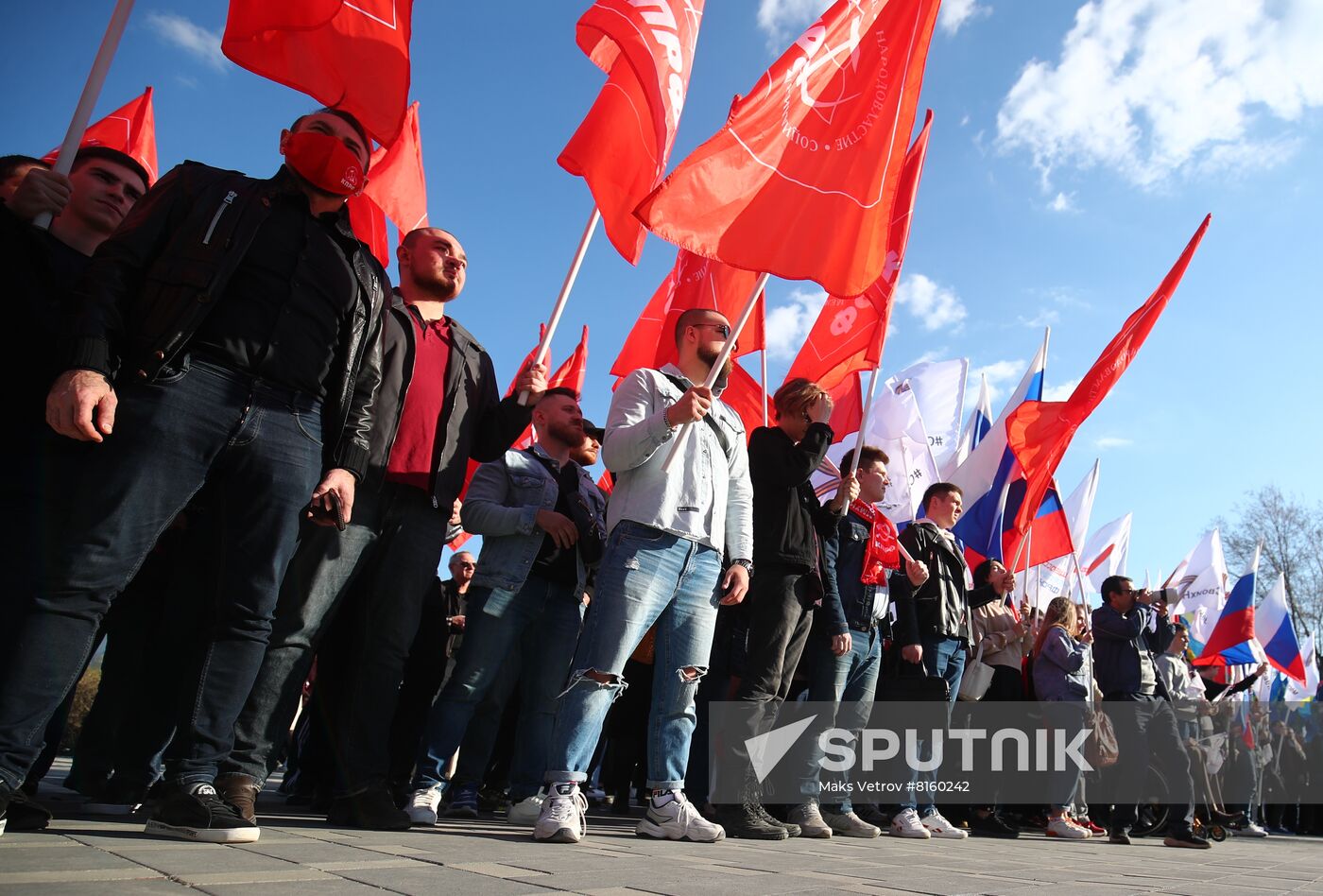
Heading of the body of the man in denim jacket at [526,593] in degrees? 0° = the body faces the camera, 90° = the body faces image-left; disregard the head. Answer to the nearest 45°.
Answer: approximately 315°

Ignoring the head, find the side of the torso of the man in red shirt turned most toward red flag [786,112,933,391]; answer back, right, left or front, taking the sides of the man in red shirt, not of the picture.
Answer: left

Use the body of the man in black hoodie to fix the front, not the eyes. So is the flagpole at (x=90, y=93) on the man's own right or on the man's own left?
on the man's own right

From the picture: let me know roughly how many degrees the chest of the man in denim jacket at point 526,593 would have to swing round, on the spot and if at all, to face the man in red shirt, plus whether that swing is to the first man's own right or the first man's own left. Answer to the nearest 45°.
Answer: approximately 90° to the first man's own right

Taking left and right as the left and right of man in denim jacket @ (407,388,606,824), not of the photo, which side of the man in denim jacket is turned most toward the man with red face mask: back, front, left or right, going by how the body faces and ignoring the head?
right

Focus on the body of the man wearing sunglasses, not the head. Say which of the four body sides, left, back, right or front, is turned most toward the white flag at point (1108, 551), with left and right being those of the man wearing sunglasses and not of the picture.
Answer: left

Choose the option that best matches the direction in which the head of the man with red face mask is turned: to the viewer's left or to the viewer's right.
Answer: to the viewer's right

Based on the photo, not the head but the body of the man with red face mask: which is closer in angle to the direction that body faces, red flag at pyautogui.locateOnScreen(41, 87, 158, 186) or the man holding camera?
the man holding camera
